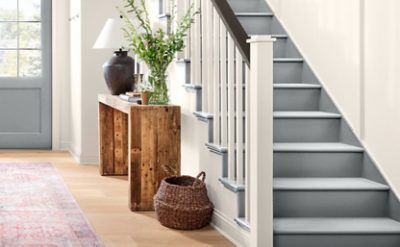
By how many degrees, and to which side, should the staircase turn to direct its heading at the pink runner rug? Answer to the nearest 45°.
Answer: approximately 90° to its right

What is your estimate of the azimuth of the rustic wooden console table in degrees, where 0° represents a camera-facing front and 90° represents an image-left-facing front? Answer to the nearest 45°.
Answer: approximately 90°

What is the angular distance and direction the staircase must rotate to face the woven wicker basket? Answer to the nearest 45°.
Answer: approximately 90° to its right

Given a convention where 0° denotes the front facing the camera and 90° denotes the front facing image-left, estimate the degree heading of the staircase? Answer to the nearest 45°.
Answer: approximately 0°

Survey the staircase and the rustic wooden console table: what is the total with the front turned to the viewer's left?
1

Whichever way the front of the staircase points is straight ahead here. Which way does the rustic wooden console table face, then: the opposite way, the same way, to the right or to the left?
to the right

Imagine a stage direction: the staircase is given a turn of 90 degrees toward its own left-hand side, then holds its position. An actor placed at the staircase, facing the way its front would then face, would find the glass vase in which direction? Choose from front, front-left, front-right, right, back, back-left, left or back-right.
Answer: back-left

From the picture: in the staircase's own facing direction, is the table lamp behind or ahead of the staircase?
behind

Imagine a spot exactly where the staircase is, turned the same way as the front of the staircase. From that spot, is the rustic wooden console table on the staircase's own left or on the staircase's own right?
on the staircase's own right
